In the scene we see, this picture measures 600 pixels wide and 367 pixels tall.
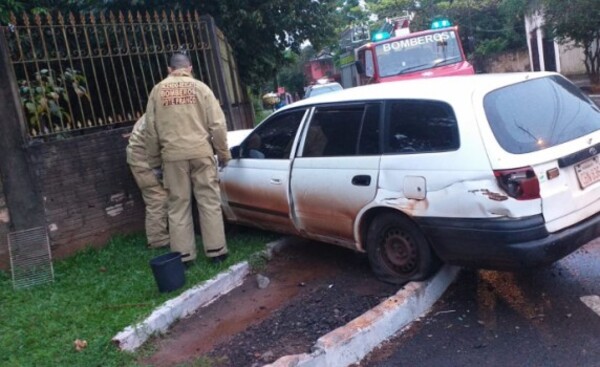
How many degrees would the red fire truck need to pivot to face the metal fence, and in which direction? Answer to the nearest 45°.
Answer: approximately 90° to its right

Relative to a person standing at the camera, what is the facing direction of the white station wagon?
facing away from the viewer and to the left of the viewer

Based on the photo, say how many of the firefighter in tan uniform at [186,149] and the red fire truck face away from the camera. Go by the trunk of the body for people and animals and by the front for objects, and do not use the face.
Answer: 1

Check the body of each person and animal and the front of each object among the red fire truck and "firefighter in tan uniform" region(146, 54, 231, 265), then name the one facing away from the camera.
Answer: the firefighter in tan uniform

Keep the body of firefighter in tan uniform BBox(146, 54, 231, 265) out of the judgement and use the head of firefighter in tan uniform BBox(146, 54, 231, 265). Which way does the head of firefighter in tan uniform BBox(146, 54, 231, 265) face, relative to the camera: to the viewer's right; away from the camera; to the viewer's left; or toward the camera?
away from the camera

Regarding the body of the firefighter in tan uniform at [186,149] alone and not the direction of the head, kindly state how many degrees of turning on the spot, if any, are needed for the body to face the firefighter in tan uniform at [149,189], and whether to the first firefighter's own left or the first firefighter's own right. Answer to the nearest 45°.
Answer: approximately 45° to the first firefighter's own left

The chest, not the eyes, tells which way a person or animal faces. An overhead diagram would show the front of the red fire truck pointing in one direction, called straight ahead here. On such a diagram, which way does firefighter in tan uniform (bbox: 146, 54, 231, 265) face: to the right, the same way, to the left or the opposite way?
the opposite way

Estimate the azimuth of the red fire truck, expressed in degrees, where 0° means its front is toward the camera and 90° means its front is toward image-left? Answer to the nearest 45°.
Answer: approximately 315°

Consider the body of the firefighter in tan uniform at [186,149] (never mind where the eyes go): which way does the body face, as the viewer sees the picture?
away from the camera
